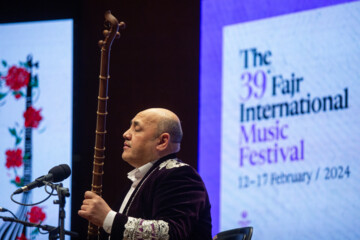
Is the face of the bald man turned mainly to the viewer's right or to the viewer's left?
to the viewer's left

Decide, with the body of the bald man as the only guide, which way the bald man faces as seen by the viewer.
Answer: to the viewer's left
